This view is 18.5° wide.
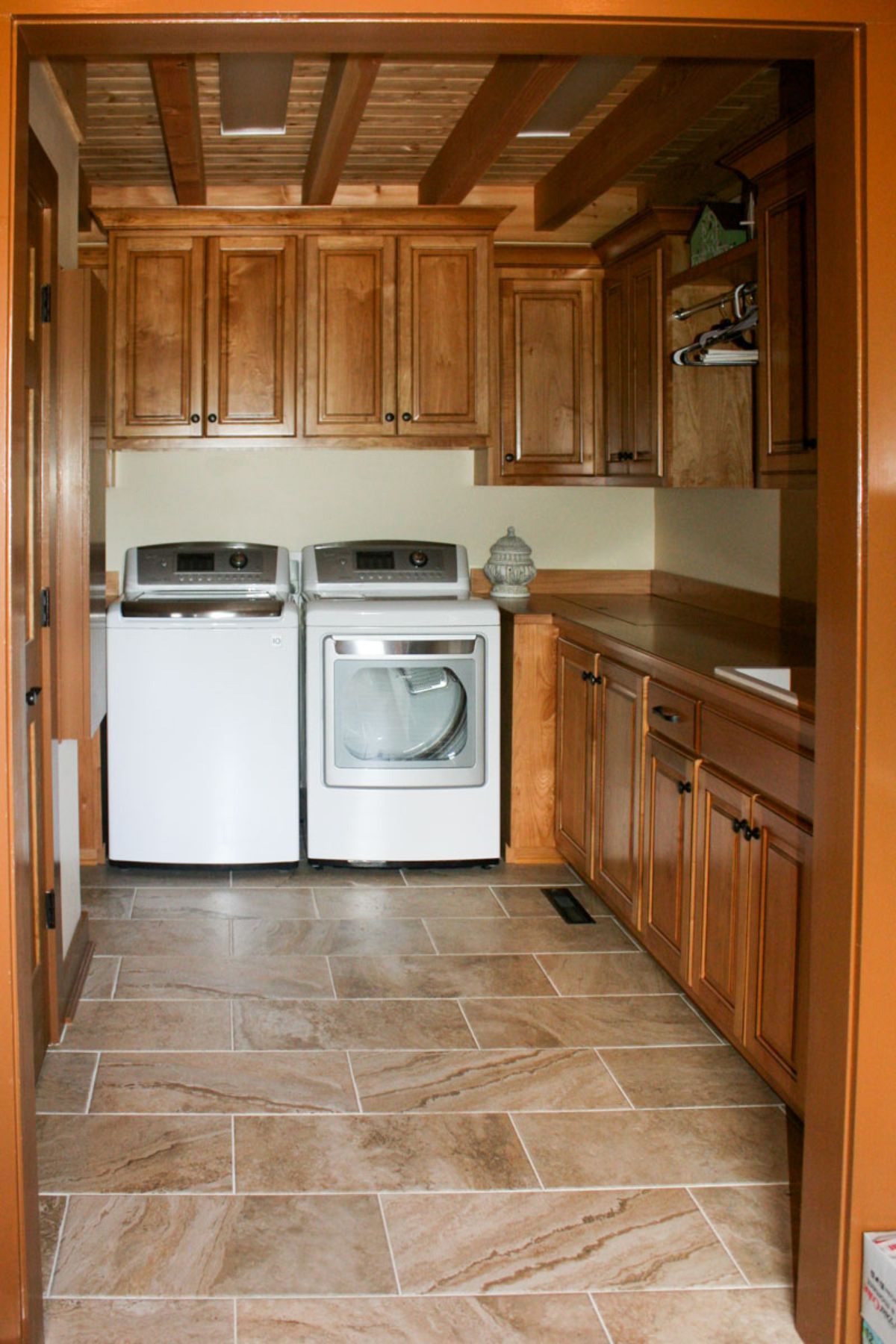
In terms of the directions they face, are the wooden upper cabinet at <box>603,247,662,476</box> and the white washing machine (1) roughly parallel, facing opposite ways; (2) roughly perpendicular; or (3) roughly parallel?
roughly perpendicular

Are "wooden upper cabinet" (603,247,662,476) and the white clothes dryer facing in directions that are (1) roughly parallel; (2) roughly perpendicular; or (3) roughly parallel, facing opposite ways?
roughly perpendicular

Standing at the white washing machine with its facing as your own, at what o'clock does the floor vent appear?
The floor vent is roughly at 10 o'clock from the white washing machine.

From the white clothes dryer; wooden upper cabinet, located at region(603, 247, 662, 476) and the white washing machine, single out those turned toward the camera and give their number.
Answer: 2

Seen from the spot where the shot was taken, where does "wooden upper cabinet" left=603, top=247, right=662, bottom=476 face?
facing to the left of the viewer
